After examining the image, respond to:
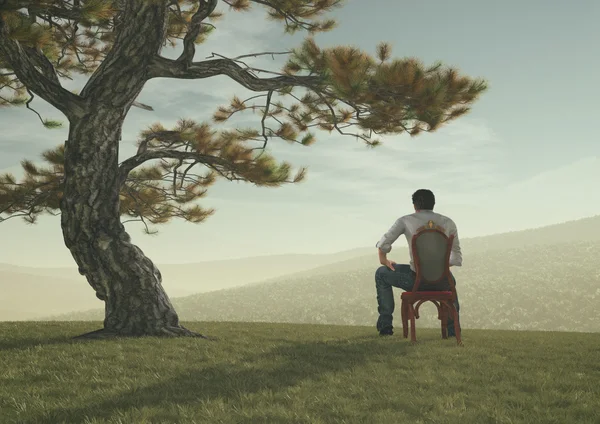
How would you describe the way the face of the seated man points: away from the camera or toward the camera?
away from the camera

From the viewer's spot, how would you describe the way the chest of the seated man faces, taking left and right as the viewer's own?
facing away from the viewer
